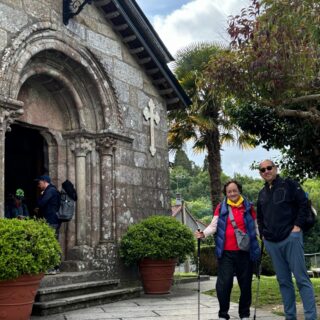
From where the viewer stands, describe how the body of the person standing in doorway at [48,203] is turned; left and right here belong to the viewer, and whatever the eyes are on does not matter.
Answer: facing to the left of the viewer

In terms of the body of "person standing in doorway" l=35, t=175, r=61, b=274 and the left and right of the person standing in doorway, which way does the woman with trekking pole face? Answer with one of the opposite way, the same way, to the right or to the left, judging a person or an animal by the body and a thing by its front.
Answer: to the left

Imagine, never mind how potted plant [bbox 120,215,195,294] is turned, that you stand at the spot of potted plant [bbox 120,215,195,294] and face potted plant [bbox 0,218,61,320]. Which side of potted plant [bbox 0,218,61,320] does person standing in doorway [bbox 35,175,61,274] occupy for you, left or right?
right

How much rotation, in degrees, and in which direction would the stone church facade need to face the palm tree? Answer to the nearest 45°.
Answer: approximately 90° to its left

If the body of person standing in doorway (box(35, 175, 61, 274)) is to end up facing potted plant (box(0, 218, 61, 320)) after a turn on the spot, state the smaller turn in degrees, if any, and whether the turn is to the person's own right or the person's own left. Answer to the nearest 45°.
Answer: approximately 90° to the person's own left

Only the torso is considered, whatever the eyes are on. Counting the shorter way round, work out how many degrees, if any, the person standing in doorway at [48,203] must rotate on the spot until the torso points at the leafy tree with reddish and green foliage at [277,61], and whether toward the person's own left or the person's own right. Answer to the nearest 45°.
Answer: approximately 180°

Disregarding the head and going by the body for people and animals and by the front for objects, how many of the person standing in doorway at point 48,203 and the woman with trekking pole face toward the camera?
1

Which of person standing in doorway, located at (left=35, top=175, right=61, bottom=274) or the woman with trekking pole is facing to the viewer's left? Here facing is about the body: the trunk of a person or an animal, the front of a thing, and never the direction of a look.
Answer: the person standing in doorway

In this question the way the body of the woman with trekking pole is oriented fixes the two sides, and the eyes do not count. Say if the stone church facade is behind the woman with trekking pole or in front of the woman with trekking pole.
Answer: behind

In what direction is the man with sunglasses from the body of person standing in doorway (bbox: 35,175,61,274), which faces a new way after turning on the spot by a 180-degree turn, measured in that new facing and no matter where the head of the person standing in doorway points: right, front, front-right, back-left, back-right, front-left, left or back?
front-right

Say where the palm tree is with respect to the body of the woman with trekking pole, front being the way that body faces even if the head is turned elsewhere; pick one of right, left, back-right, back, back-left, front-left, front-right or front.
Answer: back

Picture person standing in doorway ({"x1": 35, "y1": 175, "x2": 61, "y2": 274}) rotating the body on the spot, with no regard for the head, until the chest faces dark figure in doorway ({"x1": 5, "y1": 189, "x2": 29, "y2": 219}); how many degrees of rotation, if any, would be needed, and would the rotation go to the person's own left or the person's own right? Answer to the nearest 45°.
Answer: approximately 45° to the person's own right
